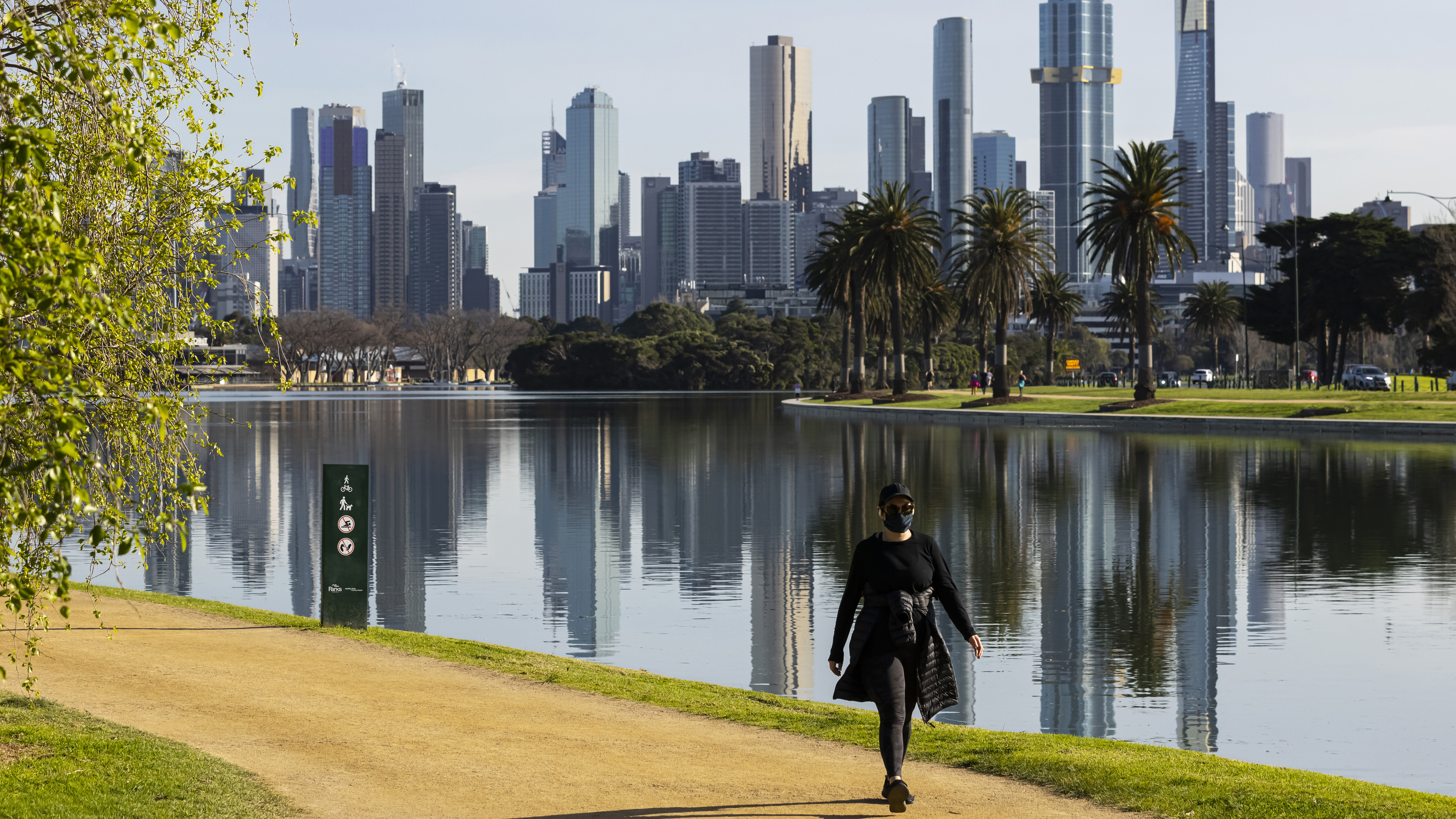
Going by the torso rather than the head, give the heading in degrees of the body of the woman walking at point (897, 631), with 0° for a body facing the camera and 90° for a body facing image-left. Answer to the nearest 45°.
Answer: approximately 0°

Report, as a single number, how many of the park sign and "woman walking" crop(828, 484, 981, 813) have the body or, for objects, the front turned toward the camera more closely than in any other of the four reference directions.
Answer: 2

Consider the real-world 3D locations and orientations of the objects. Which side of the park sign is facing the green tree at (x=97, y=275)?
front

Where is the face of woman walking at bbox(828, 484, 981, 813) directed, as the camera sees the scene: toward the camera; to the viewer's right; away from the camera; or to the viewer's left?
toward the camera

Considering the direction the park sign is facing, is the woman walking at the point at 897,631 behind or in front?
in front

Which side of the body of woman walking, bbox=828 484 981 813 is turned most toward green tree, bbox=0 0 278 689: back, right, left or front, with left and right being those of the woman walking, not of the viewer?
right

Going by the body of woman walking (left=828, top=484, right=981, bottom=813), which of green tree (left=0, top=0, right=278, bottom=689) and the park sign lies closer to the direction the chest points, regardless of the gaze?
the green tree

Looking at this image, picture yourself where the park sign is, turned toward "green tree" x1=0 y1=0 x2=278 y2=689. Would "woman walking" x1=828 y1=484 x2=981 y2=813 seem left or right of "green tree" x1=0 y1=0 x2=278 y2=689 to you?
left

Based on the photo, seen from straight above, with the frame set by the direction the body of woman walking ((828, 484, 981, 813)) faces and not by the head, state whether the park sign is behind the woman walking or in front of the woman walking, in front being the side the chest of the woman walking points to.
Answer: behind

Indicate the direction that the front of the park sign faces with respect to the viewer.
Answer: facing the viewer

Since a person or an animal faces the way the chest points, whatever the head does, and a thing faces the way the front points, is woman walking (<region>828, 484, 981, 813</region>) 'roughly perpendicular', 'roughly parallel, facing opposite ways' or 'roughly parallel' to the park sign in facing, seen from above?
roughly parallel
